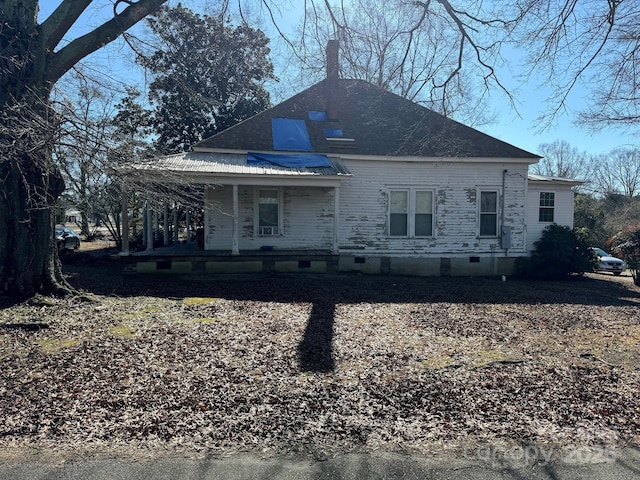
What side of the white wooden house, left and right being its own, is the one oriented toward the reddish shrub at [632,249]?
back

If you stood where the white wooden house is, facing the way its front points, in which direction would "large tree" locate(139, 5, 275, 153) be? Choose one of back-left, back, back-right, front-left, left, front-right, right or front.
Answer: front-right

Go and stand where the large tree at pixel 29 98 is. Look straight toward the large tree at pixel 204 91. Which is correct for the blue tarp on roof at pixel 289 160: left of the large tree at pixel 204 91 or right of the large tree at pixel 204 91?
right

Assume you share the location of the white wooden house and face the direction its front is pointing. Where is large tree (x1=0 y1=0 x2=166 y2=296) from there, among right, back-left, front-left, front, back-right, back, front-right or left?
front-left

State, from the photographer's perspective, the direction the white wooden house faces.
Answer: facing to the left of the viewer

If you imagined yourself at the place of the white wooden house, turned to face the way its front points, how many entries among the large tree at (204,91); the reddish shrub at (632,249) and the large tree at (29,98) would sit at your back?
1

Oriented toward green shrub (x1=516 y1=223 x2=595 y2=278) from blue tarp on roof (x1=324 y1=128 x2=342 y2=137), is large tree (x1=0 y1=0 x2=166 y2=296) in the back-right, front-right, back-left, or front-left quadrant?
back-right
